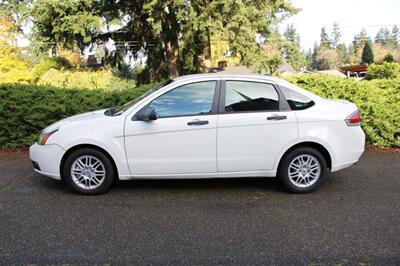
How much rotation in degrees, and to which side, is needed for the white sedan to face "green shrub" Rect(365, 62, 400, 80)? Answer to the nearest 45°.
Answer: approximately 135° to its right

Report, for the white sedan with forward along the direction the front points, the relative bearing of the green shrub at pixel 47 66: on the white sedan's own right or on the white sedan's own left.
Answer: on the white sedan's own right

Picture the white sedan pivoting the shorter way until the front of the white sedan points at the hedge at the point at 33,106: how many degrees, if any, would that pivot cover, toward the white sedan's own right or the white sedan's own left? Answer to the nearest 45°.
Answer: approximately 45° to the white sedan's own right

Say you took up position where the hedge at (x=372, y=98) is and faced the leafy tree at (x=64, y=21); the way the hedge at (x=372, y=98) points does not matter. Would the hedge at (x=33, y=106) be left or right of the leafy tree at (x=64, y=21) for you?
left

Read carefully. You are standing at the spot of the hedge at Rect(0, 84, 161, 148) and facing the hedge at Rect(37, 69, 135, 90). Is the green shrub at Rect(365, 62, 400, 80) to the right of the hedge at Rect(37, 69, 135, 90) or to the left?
right

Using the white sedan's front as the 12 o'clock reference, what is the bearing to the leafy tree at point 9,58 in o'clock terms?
The leafy tree is roughly at 2 o'clock from the white sedan.

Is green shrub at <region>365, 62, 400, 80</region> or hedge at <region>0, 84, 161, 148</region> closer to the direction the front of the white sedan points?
the hedge

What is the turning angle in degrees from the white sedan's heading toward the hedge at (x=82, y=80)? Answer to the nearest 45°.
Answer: approximately 90° to its right

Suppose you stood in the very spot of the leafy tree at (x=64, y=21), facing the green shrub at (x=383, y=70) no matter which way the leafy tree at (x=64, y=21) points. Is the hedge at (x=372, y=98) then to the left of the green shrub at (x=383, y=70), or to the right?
right

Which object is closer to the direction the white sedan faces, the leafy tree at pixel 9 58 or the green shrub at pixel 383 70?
the leafy tree

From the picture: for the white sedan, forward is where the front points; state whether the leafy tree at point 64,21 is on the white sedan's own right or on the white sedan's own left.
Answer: on the white sedan's own right

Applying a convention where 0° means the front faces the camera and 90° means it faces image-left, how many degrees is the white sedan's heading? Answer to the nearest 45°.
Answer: approximately 90°

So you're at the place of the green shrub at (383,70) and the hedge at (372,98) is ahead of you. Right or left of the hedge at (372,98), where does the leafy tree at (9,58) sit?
right
